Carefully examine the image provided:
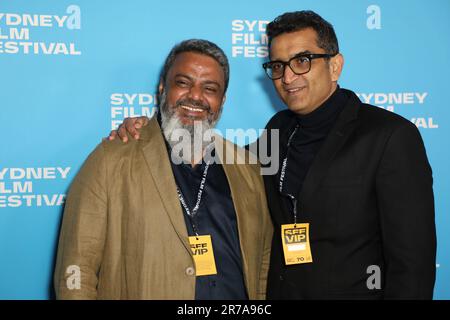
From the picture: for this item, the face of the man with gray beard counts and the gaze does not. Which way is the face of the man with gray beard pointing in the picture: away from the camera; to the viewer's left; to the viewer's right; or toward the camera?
toward the camera

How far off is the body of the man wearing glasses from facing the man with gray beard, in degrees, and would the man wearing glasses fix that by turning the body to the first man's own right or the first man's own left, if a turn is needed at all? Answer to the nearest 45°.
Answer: approximately 45° to the first man's own right

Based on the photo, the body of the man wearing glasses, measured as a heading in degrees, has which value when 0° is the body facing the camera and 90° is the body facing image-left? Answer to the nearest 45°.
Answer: approximately 45°
